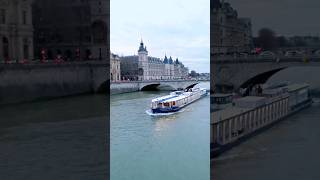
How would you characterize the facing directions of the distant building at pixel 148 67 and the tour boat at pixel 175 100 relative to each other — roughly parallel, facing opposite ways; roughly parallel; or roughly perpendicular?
roughly perpendicular

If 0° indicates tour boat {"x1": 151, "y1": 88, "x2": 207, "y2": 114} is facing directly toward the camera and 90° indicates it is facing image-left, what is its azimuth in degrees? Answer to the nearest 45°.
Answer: approximately 45°
